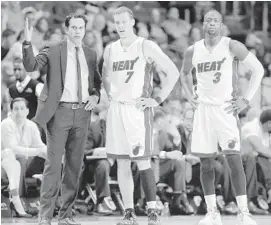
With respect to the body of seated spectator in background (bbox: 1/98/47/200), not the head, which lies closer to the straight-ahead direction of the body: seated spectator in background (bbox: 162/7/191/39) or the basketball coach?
the basketball coach

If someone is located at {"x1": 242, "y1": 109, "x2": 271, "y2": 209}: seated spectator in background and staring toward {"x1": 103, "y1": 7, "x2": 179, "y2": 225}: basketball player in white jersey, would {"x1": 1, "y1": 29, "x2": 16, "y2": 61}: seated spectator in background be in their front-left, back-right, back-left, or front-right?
front-right

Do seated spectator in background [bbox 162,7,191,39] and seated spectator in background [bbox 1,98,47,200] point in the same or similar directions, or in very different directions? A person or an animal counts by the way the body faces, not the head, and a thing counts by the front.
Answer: same or similar directions

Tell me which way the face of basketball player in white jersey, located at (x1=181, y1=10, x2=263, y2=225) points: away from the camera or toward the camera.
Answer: toward the camera

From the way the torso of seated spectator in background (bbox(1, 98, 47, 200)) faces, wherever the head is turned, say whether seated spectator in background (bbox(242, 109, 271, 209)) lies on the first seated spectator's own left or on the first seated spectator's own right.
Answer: on the first seated spectator's own left

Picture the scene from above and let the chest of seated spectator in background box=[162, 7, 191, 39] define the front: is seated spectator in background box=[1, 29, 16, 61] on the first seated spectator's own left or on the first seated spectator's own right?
on the first seated spectator's own right

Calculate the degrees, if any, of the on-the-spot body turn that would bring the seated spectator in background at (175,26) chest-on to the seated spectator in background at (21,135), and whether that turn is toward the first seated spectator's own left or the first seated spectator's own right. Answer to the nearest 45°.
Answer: approximately 45° to the first seated spectator's own right

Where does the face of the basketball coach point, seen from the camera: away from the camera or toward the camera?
toward the camera

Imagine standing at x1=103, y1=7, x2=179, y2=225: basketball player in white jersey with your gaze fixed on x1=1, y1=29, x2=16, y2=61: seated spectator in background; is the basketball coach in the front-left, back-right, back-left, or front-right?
front-left

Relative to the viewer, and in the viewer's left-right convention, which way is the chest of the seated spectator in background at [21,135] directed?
facing the viewer
